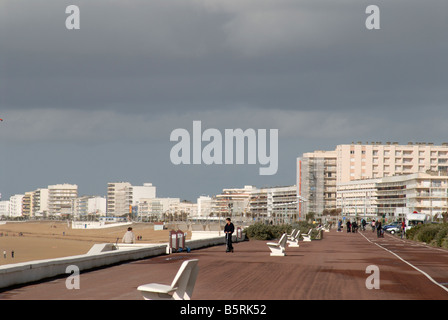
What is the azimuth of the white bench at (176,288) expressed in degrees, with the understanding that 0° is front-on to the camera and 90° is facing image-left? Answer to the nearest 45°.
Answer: approximately 90°

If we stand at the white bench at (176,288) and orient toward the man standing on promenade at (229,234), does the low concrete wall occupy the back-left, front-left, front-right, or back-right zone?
front-left
